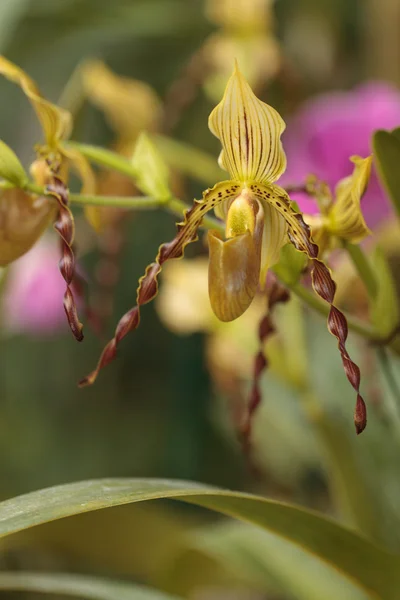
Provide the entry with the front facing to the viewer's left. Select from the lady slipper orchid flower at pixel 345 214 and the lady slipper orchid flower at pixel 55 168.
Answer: the lady slipper orchid flower at pixel 55 168

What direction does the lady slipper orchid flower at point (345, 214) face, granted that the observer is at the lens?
facing away from the viewer and to the right of the viewer

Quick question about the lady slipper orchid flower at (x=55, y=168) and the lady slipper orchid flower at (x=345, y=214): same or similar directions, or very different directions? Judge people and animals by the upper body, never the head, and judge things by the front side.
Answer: very different directions

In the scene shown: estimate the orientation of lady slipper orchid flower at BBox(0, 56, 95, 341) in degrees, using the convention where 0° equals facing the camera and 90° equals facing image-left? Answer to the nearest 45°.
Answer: approximately 90°
